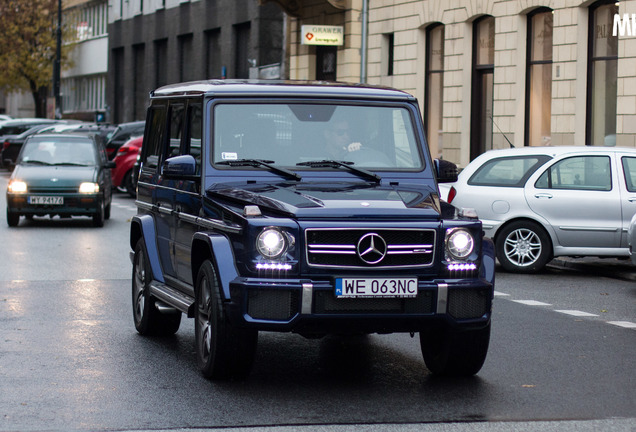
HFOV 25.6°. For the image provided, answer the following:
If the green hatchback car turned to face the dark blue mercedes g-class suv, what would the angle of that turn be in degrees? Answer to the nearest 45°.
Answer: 0° — it already faces it

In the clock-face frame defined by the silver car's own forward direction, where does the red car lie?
The red car is roughly at 8 o'clock from the silver car.

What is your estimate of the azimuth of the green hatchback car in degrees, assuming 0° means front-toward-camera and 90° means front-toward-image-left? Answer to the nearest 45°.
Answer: approximately 0°

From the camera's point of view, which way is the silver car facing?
to the viewer's right
